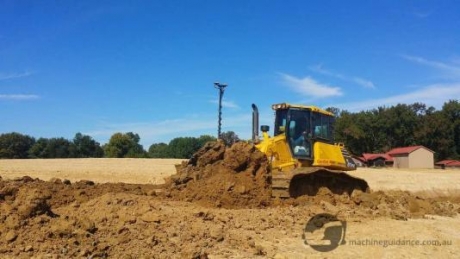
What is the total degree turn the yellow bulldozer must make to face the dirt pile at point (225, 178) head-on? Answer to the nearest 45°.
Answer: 0° — it already faces it

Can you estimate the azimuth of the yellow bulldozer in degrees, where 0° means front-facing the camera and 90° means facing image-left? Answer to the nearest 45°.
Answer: approximately 45°
